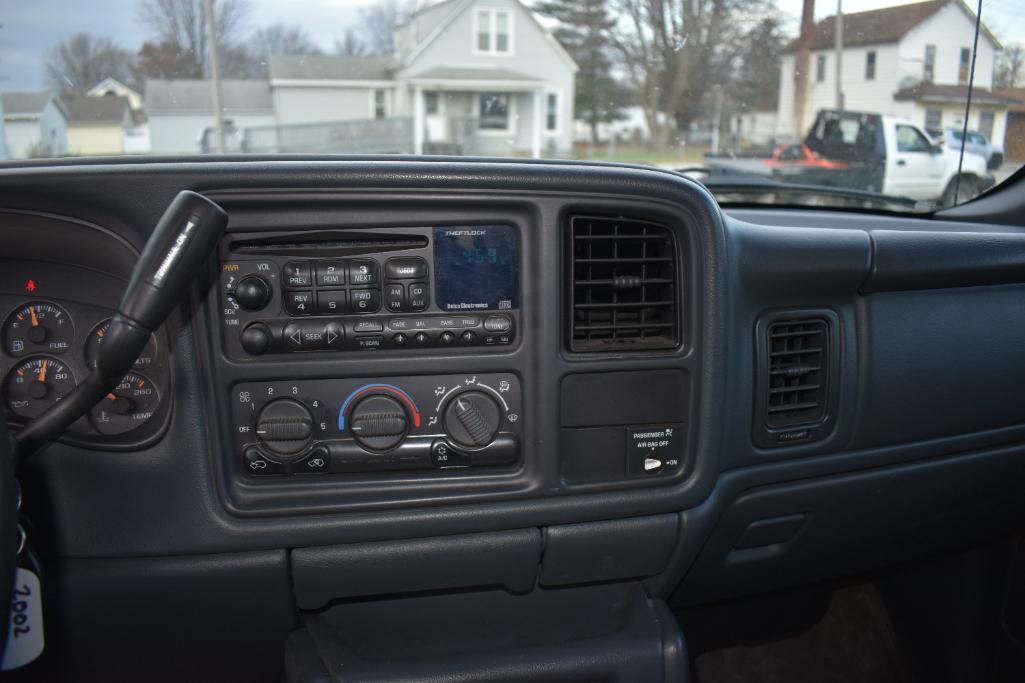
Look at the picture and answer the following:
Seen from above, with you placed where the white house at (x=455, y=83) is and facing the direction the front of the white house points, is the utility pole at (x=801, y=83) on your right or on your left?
on your left

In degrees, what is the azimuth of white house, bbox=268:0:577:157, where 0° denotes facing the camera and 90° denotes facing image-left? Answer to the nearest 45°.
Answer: approximately 0°

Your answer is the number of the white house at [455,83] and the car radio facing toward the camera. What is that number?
2

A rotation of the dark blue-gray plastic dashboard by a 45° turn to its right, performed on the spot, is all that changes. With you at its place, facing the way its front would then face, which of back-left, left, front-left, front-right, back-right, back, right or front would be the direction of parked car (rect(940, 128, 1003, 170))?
back

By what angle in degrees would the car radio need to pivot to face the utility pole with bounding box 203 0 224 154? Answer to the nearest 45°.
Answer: approximately 135° to its right

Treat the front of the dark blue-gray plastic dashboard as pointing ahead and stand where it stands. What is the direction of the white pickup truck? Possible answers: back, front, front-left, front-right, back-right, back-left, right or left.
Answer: back-left

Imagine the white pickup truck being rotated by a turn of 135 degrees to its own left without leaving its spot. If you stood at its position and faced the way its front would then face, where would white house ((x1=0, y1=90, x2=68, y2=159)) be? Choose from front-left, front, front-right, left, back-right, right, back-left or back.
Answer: front-left

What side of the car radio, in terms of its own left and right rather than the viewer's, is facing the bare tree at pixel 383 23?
back

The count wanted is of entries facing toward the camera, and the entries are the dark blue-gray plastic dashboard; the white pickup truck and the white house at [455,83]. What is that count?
2

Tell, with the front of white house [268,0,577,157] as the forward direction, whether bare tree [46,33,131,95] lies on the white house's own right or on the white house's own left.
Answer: on the white house's own right
